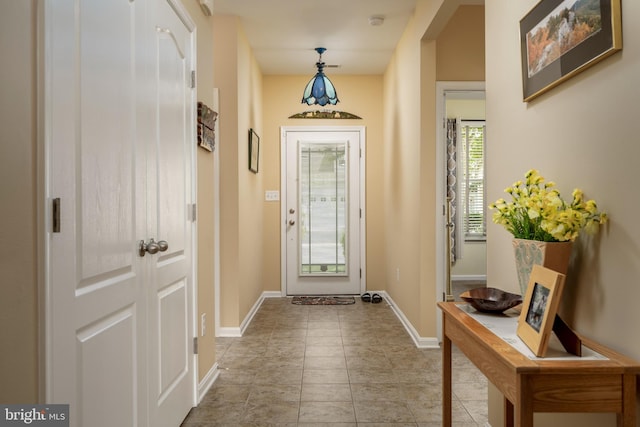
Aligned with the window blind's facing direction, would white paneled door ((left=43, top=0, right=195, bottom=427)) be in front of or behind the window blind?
in front

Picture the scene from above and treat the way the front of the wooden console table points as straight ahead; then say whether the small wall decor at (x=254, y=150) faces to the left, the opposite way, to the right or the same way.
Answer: the opposite way

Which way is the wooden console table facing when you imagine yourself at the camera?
facing the viewer and to the left of the viewer

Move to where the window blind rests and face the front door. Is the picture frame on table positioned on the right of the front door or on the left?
left

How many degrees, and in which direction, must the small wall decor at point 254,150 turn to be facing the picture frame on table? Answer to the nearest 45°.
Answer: approximately 90° to its right

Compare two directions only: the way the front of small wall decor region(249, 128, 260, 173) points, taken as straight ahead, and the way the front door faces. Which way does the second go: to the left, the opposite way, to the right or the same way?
to the right

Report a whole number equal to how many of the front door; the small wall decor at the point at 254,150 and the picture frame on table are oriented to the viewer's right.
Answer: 1

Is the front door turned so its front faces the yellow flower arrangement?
yes

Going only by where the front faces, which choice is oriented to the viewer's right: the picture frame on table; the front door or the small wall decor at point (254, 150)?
the small wall decor

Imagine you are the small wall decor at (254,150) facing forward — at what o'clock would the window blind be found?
The window blind is roughly at 11 o'clock from the small wall decor.

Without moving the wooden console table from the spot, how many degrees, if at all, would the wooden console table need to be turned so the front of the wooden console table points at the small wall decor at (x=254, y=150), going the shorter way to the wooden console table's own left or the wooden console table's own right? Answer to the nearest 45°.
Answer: approximately 90° to the wooden console table's own right

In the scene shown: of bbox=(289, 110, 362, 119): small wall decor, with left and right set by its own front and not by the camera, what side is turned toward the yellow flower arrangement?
front
